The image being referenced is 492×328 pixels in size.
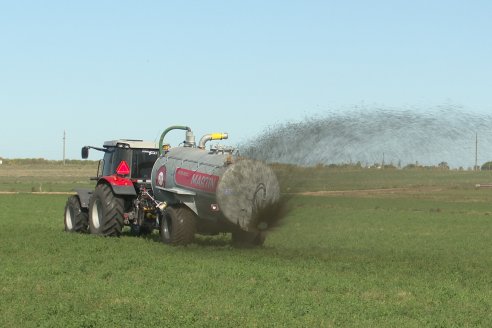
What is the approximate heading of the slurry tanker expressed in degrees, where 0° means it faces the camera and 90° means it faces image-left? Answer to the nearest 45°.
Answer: approximately 135°

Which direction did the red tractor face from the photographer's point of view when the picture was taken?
facing away from the viewer and to the left of the viewer
